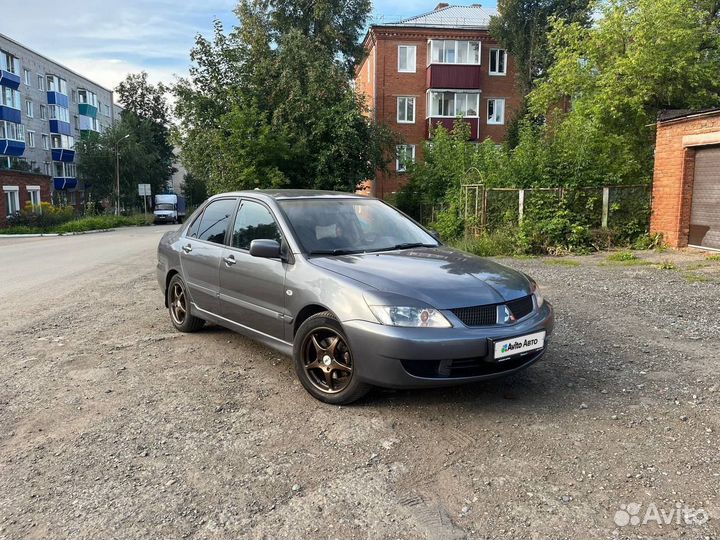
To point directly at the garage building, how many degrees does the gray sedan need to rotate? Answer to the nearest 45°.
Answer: approximately 90° to its left

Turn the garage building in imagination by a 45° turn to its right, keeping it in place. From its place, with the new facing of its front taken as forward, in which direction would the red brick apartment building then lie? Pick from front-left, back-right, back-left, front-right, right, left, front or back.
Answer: front-right

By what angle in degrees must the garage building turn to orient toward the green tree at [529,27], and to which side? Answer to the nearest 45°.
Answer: approximately 90° to its right

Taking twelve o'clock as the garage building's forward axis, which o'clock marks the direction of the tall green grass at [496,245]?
The tall green grass is roughly at 1 o'clock from the garage building.

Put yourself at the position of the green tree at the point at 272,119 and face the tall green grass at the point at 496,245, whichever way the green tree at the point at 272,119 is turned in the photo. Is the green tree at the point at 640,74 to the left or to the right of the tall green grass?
left

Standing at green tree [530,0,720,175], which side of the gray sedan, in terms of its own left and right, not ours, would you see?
left

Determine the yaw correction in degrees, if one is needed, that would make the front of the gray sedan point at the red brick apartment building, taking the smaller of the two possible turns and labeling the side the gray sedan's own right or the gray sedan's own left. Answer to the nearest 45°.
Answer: approximately 135° to the gray sedan's own left

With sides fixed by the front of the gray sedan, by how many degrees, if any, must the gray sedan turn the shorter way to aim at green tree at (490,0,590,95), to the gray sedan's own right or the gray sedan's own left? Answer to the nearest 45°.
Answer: approximately 135° to the gray sedan's own left

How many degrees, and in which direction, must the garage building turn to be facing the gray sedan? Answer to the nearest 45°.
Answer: approximately 45° to its left

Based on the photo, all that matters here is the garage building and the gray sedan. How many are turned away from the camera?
0

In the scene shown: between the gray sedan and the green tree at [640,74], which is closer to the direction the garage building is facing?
the gray sedan

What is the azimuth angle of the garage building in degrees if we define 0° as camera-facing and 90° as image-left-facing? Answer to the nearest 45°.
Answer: approximately 45°

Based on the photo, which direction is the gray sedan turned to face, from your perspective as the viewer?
facing the viewer and to the right of the viewer
